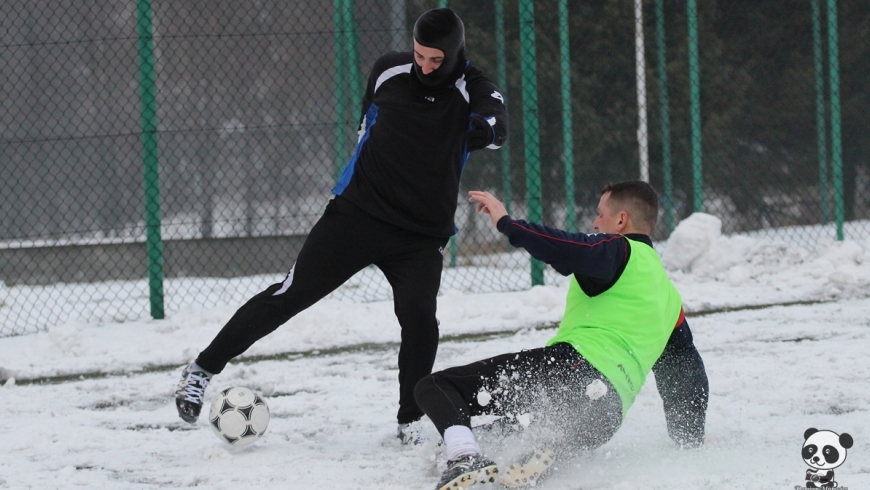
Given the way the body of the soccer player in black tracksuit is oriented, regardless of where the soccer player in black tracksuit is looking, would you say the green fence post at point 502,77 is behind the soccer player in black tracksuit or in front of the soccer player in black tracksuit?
behind

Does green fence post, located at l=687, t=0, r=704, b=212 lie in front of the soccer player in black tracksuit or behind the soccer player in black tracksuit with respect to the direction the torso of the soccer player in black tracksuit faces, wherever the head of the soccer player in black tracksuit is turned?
behind

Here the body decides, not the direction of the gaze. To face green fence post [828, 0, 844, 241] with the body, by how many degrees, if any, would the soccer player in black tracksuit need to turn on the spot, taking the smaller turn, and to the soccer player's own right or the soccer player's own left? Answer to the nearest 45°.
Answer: approximately 135° to the soccer player's own left

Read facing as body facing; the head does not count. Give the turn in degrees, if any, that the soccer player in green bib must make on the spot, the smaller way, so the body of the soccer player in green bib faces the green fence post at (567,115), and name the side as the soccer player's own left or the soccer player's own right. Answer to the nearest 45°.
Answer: approximately 45° to the soccer player's own right

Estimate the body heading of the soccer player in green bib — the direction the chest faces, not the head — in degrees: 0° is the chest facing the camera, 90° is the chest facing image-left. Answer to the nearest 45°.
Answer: approximately 135°

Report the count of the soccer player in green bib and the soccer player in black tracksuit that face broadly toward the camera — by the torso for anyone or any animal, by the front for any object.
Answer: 1

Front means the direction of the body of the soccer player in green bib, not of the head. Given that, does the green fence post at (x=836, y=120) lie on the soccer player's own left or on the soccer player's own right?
on the soccer player's own right

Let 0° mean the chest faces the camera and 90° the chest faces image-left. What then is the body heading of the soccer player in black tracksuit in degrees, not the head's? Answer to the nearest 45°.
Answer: approximately 0°

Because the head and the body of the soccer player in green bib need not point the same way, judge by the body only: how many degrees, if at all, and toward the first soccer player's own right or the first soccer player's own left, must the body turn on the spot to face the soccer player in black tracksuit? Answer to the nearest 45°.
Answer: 0° — they already face them
